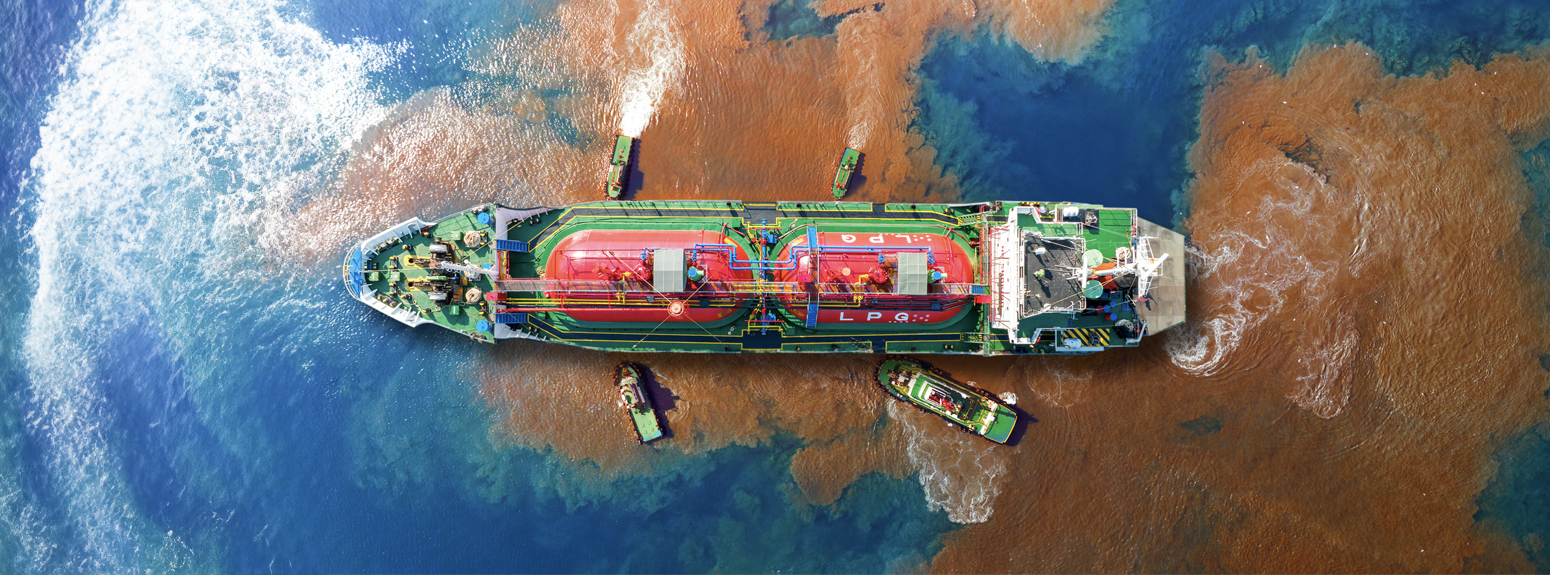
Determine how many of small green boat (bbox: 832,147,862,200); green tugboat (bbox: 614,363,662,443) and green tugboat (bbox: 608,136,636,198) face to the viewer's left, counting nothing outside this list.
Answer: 0

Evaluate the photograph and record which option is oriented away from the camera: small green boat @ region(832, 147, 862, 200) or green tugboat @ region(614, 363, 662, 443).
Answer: the green tugboat

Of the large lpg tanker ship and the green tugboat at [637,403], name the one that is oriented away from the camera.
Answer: the green tugboat

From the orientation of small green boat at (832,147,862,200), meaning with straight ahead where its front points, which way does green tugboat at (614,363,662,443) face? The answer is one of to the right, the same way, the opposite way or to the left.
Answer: the opposite way

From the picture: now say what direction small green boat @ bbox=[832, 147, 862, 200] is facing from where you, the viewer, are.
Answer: facing the viewer

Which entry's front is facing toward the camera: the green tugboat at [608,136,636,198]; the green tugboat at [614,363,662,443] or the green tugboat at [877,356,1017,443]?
the green tugboat at [608,136,636,198]

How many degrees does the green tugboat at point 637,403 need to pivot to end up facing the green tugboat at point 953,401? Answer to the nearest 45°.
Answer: approximately 90° to its right

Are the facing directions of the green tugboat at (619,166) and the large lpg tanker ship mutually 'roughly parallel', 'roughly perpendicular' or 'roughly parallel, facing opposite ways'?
roughly perpendicular

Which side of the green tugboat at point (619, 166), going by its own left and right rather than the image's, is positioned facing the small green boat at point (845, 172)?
left

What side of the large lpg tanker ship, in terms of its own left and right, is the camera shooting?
left

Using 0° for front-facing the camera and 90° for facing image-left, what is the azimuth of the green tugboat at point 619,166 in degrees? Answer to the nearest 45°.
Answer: approximately 0°

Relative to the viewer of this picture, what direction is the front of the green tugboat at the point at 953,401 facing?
facing away from the viewer and to the left of the viewer

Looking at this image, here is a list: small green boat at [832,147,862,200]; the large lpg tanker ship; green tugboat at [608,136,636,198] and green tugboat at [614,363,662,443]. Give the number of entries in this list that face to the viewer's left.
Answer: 1
